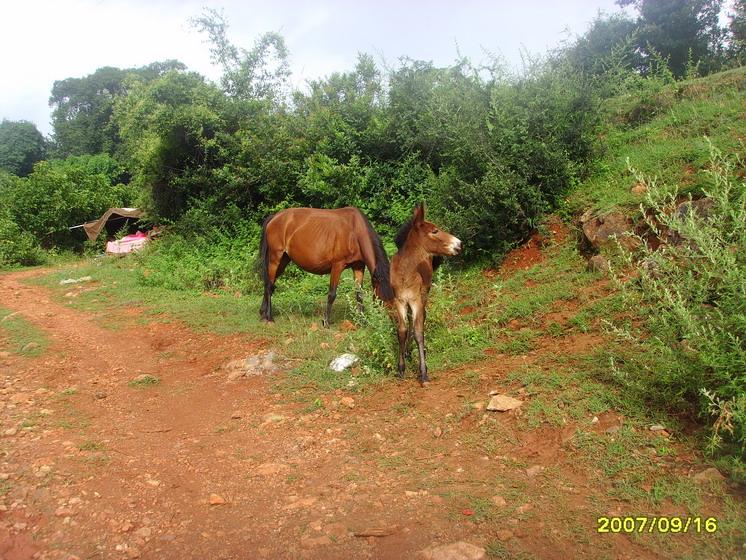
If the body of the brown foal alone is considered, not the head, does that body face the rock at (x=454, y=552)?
yes

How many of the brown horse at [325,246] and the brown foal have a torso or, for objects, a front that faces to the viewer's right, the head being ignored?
1

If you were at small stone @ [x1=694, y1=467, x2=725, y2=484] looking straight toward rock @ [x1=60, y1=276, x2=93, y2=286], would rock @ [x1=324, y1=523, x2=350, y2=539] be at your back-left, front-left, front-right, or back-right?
front-left

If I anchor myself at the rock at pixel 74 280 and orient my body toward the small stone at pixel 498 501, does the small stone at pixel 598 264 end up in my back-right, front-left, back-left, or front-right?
front-left

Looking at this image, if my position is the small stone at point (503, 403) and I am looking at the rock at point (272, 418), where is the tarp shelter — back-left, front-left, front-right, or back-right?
front-right

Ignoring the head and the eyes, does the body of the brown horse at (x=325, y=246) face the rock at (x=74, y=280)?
no

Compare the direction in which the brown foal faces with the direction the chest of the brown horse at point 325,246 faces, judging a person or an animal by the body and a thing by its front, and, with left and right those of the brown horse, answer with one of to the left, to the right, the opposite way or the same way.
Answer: to the right

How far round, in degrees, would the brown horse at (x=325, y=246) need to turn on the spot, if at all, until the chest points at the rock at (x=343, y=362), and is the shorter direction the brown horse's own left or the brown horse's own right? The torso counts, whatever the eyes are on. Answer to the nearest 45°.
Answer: approximately 90° to the brown horse's own right

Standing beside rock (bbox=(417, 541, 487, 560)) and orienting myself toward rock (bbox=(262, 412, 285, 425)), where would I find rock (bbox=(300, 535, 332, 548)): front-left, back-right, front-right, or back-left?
front-left

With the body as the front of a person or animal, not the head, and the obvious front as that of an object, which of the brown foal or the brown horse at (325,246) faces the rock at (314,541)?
the brown foal

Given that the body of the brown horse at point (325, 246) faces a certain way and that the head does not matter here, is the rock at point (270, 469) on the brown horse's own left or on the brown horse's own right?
on the brown horse's own right

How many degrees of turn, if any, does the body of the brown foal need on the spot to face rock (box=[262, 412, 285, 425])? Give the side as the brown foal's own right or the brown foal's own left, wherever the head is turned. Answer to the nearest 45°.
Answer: approximately 45° to the brown foal's own right

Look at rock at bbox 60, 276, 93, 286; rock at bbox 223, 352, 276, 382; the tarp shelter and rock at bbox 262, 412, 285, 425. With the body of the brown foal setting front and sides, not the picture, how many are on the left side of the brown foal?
0

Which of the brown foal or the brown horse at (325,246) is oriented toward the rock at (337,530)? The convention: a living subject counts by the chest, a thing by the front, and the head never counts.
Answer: the brown foal

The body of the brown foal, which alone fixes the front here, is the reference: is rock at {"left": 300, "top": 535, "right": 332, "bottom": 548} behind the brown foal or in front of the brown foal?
in front

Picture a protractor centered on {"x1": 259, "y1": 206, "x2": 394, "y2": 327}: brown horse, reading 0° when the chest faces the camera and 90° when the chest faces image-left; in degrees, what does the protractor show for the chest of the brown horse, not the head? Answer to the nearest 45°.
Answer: approximately 270°

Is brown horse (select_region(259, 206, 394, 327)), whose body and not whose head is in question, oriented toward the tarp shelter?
no

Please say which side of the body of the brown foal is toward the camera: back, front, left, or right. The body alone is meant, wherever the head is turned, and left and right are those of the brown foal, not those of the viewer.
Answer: front

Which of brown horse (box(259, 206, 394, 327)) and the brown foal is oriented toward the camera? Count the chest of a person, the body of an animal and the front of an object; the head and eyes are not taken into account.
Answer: the brown foal
